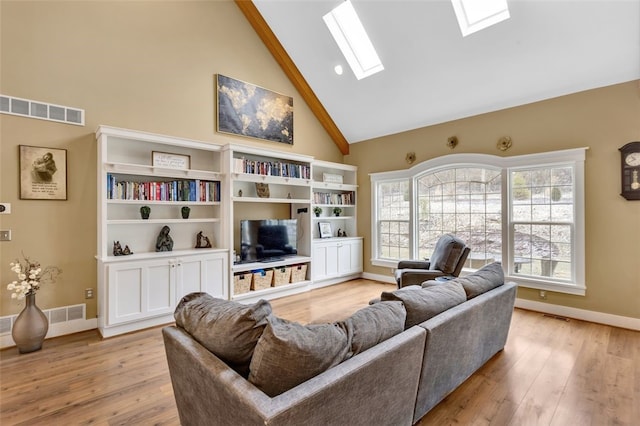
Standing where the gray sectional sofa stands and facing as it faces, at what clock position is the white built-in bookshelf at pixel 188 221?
The white built-in bookshelf is roughly at 12 o'clock from the gray sectional sofa.

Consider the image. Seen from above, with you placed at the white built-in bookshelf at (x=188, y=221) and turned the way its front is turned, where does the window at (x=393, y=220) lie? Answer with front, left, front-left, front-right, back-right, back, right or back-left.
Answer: front-left

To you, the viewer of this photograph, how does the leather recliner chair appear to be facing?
facing to the left of the viewer

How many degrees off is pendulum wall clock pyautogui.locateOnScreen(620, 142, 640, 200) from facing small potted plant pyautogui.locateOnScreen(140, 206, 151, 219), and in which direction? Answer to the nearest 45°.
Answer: approximately 45° to its right

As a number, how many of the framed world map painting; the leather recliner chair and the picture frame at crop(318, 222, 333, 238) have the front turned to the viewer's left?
1

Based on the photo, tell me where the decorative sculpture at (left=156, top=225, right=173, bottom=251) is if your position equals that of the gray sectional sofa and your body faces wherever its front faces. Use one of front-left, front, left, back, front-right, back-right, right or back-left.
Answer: front

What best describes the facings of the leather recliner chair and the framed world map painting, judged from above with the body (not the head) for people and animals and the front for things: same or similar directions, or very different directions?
very different directions

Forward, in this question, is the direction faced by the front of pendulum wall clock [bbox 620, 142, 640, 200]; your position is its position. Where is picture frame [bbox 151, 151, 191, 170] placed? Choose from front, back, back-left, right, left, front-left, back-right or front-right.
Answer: front-right

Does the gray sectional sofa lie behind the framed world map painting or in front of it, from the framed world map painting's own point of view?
in front

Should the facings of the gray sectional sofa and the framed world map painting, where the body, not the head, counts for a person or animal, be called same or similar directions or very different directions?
very different directions

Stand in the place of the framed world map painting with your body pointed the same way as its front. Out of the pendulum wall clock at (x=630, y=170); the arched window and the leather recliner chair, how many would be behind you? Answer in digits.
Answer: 0

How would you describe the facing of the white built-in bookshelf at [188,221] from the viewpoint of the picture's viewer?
facing the viewer and to the right of the viewer

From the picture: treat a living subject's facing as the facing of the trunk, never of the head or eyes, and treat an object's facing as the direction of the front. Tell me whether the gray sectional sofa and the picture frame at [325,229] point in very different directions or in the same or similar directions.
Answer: very different directions

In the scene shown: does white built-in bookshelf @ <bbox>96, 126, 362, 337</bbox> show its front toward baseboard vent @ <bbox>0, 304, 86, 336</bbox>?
no

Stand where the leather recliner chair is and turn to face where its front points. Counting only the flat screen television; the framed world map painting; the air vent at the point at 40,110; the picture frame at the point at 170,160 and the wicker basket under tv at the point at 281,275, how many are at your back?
0

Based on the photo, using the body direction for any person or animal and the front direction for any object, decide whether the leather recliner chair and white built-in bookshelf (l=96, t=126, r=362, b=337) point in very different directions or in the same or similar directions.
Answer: very different directions

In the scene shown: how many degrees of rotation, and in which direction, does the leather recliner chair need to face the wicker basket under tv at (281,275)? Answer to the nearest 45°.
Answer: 0° — it already faces it

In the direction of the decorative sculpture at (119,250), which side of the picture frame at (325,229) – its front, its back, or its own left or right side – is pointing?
right
